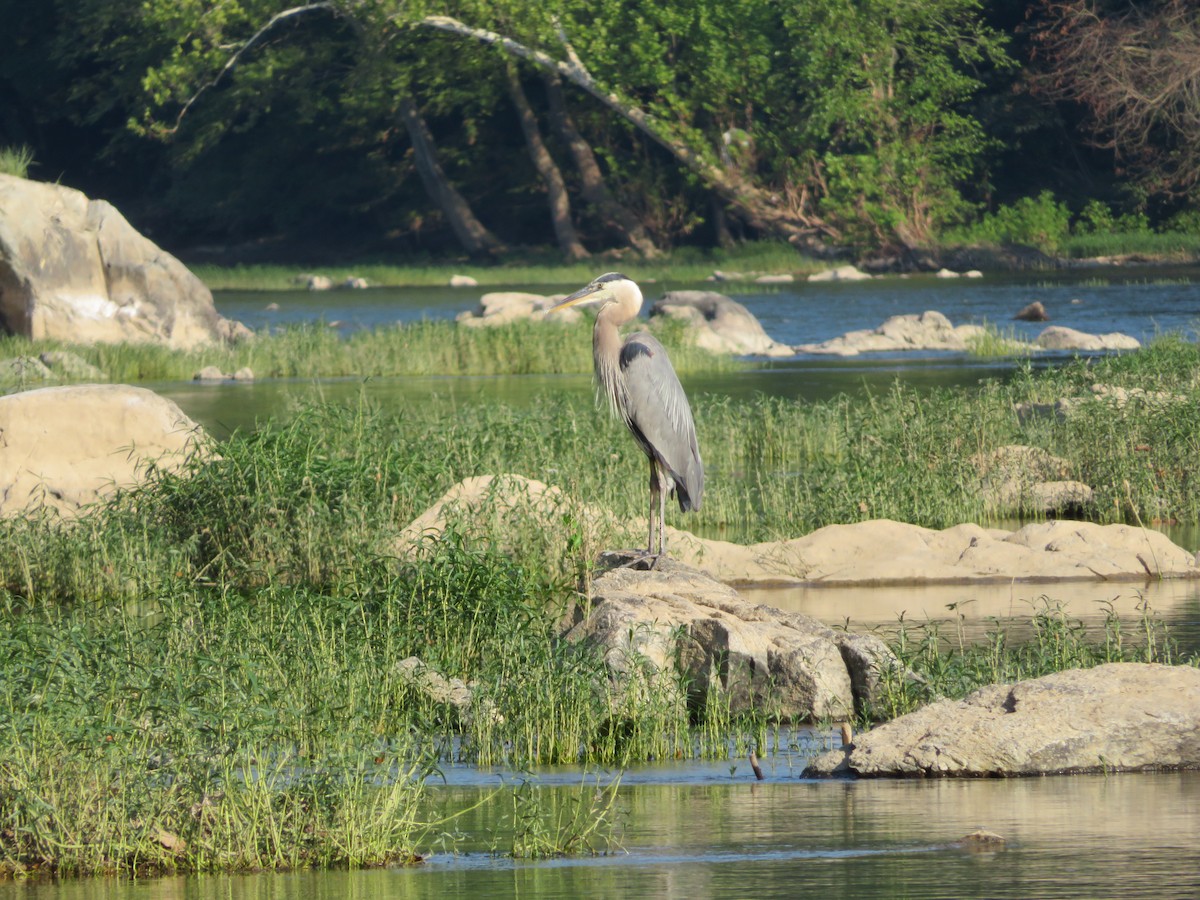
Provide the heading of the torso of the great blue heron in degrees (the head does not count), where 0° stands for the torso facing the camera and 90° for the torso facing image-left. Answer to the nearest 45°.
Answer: approximately 90°

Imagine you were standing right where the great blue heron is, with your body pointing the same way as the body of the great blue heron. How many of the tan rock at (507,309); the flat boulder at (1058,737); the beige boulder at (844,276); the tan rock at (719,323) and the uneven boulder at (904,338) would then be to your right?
4

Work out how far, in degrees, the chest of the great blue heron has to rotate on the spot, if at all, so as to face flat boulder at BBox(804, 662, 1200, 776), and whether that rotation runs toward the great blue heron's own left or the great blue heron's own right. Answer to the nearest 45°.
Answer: approximately 90° to the great blue heron's own left

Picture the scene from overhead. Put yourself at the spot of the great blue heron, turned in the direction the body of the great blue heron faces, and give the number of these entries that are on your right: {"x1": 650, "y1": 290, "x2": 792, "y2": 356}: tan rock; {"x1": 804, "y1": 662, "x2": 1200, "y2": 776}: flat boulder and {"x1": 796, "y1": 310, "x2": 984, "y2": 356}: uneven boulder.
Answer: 2

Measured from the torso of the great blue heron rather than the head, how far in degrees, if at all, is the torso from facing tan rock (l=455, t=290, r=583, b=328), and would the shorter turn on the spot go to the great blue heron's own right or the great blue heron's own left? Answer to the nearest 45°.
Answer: approximately 90° to the great blue heron's own right

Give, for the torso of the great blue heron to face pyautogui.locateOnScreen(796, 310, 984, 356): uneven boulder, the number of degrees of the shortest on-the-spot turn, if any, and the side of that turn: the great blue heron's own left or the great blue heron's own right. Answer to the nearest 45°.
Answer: approximately 90° to the great blue heron's own right

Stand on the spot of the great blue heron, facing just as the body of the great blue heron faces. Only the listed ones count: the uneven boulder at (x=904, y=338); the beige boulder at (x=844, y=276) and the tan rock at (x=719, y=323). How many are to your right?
3

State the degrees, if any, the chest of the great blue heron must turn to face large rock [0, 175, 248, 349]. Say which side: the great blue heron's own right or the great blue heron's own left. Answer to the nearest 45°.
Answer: approximately 45° to the great blue heron's own right

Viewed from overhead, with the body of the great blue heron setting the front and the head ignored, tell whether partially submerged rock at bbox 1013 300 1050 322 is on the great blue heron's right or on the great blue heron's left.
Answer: on the great blue heron's right

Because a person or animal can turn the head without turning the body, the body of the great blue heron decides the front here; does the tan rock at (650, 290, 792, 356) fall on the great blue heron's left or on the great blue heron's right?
on the great blue heron's right
